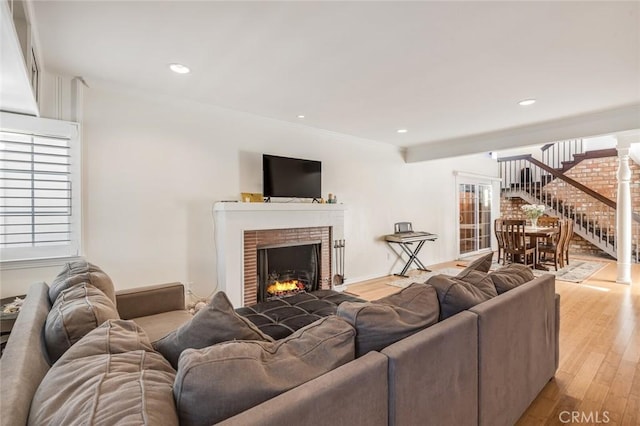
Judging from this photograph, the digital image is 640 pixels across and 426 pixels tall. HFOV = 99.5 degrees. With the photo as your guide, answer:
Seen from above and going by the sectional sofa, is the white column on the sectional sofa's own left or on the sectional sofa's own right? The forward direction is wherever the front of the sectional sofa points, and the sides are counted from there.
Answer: on the sectional sofa's own right

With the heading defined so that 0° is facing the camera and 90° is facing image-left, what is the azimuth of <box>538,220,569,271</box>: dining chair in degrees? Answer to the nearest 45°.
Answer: approximately 135°

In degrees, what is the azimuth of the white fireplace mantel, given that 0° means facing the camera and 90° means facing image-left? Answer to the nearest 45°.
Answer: approximately 315°

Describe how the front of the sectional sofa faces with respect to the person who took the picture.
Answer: facing away from the viewer and to the left of the viewer

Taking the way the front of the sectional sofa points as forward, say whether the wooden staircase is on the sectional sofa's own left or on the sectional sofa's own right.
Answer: on the sectional sofa's own right

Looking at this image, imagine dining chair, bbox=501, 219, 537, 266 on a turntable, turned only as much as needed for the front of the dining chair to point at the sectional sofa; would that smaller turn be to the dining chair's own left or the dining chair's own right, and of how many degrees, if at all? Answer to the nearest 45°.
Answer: approximately 135° to the dining chair's own right

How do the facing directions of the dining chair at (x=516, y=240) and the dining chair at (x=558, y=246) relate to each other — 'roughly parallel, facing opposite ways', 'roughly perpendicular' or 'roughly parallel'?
roughly perpendicular

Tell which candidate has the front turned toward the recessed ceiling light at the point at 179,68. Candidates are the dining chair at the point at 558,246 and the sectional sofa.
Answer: the sectional sofa

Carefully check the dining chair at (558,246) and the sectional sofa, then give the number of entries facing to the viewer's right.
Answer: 0

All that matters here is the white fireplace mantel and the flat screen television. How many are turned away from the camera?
0

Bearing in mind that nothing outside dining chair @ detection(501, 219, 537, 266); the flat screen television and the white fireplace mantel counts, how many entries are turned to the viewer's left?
0

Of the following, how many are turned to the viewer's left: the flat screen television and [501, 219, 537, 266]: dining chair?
0

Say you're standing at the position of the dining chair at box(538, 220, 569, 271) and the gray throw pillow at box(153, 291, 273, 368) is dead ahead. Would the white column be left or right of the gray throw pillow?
left

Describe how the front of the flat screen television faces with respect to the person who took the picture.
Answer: facing the viewer and to the right of the viewer

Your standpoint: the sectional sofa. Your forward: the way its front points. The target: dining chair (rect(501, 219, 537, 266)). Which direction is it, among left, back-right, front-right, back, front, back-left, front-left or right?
right

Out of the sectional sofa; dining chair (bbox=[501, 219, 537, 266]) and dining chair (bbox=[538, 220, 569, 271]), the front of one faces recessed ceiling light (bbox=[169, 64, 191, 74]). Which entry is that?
the sectional sofa

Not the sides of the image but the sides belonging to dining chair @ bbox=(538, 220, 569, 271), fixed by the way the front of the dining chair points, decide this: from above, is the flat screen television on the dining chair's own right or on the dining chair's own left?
on the dining chair's own left

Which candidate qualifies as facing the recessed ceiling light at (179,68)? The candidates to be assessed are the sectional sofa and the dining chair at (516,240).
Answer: the sectional sofa
